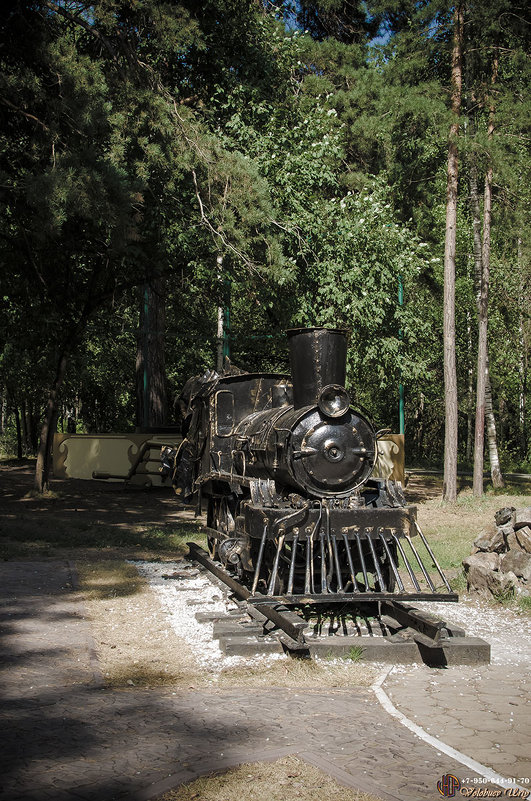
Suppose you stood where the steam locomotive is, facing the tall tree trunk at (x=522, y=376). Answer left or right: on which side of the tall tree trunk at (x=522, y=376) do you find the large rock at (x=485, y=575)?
right

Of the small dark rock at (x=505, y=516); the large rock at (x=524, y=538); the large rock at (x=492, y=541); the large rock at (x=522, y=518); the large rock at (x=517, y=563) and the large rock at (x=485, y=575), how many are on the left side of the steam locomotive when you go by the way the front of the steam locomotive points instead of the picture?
6

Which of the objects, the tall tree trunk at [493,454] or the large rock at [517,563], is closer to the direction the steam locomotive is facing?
the large rock

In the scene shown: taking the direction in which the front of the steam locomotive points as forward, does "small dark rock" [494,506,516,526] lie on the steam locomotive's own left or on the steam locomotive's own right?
on the steam locomotive's own left

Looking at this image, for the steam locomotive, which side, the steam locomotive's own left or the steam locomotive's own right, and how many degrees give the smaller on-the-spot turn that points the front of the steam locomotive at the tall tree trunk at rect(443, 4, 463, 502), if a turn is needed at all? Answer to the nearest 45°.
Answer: approximately 135° to the steam locomotive's own left

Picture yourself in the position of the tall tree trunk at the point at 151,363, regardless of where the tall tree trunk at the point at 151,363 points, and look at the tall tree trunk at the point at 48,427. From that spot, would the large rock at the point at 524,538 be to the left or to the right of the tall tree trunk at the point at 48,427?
left

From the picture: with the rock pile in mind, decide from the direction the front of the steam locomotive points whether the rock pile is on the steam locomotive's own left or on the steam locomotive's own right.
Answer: on the steam locomotive's own left

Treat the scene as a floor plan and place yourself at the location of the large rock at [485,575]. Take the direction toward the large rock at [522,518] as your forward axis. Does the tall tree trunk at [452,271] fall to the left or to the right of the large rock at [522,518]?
left

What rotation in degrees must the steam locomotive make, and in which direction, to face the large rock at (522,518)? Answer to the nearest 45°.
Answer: approximately 90° to its left

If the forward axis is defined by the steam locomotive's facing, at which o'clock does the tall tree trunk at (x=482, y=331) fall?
The tall tree trunk is roughly at 8 o'clock from the steam locomotive.

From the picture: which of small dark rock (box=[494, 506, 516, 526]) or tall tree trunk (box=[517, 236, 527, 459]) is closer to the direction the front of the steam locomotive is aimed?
the small dark rock

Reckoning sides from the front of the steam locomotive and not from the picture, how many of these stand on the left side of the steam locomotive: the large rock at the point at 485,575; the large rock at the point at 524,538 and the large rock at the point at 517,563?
3

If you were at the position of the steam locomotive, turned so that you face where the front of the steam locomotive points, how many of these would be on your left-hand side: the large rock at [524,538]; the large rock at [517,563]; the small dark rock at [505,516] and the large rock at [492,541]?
4

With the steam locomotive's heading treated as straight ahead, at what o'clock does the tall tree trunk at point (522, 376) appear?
The tall tree trunk is roughly at 8 o'clock from the steam locomotive.

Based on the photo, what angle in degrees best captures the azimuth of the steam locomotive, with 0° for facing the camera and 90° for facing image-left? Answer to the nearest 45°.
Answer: approximately 315°
